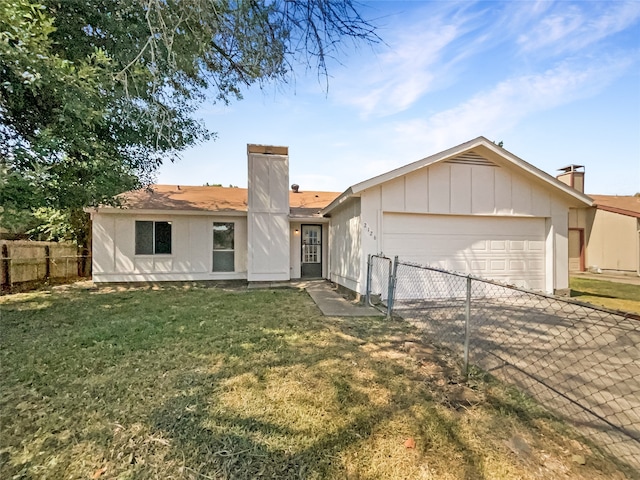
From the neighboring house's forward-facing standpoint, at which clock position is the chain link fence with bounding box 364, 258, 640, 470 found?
The chain link fence is roughly at 12 o'clock from the neighboring house.

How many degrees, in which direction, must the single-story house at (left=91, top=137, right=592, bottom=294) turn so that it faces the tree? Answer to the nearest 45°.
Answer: approximately 45° to its right

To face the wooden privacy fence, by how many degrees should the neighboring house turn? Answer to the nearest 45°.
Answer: approximately 45° to its right

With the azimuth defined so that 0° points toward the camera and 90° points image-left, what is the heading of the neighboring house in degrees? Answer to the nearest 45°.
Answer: approximately 0°

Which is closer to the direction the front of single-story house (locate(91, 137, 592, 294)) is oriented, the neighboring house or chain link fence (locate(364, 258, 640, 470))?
the chain link fence

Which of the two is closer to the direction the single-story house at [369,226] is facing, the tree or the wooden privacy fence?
the tree

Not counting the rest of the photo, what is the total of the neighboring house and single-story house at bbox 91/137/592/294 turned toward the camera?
2

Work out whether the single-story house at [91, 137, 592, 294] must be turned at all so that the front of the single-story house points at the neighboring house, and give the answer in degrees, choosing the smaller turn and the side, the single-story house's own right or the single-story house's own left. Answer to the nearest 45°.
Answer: approximately 135° to the single-story house's own left

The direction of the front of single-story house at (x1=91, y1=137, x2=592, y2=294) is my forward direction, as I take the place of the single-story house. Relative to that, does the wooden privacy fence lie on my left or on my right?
on my right
